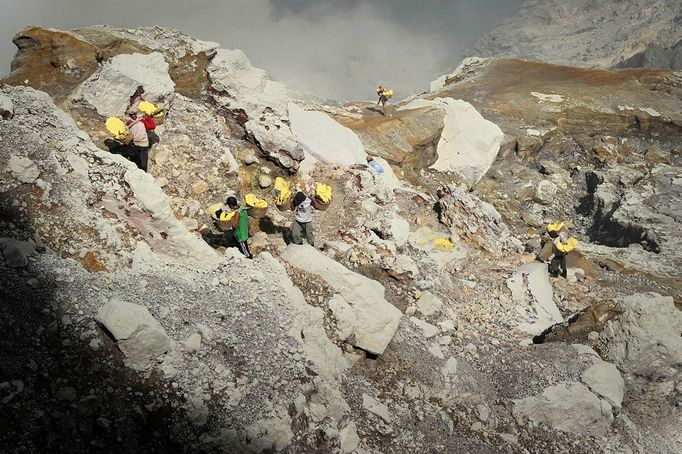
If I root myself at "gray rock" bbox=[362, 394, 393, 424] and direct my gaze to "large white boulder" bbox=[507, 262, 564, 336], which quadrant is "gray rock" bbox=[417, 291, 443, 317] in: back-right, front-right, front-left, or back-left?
front-left

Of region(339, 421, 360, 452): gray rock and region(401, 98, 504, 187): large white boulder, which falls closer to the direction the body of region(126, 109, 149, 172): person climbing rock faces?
the gray rock
